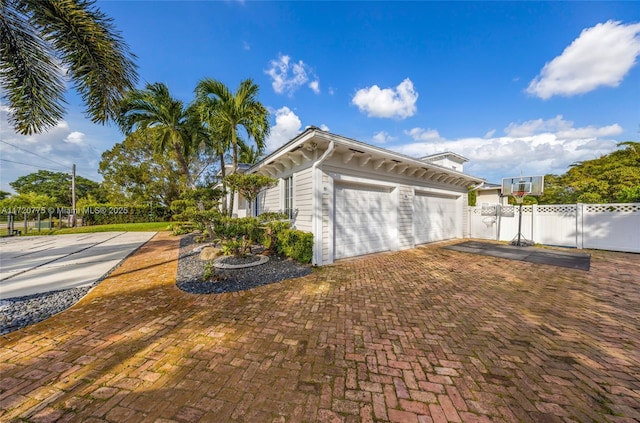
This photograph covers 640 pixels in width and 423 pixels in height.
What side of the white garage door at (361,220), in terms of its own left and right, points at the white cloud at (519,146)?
left

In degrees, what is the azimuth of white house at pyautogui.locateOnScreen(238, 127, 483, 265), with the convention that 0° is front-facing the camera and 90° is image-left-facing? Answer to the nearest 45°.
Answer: approximately 315°

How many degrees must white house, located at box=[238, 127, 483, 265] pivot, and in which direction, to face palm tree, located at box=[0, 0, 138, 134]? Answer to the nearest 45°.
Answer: approximately 90° to its right

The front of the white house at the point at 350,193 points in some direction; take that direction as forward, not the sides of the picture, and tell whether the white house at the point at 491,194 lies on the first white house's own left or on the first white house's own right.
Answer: on the first white house's own left

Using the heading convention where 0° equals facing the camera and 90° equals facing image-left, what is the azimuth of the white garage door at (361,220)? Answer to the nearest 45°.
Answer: approximately 315°

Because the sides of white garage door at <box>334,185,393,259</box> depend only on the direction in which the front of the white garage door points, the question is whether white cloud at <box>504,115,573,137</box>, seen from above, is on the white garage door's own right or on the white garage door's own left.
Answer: on the white garage door's own left
